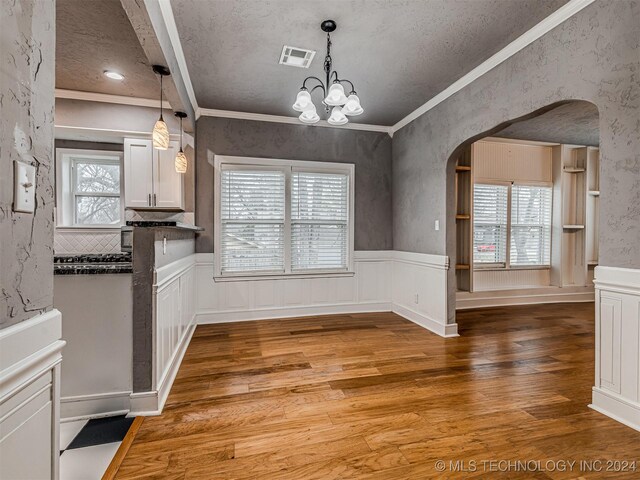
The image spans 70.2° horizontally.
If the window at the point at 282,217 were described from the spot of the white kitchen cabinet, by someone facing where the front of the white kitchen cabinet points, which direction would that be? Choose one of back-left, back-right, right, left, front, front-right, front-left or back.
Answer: left

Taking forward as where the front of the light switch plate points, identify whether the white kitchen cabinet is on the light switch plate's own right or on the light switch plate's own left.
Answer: on the light switch plate's own left

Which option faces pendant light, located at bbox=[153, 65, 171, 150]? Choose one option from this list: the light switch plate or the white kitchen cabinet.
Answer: the white kitchen cabinet

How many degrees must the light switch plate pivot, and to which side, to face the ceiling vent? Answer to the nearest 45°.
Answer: approximately 90° to its left

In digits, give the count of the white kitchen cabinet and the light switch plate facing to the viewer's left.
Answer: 0

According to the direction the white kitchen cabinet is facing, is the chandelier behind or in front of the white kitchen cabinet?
in front

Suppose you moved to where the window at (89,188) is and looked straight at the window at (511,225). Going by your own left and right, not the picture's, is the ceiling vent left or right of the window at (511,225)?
right

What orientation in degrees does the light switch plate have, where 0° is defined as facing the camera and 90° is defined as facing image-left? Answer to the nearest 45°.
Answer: approximately 315°

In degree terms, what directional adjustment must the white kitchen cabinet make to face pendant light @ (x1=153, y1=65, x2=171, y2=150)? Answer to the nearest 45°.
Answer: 0° — it already faces it

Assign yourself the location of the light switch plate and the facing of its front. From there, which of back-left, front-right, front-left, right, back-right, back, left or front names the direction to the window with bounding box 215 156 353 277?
left

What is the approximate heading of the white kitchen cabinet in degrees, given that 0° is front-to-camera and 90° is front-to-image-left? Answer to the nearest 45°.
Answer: approximately 0°

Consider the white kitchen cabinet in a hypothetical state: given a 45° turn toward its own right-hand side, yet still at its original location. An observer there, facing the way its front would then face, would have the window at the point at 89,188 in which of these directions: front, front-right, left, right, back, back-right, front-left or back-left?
right
